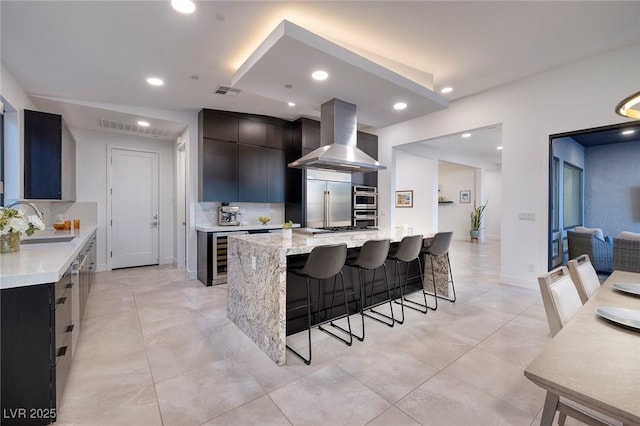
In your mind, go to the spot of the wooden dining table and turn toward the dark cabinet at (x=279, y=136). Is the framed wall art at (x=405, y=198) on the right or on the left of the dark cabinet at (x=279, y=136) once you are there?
right

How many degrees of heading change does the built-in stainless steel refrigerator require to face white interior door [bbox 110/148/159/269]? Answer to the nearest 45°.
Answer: approximately 135° to its right

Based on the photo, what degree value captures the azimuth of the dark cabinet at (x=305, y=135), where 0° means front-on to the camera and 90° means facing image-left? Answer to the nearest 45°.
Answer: approximately 315°

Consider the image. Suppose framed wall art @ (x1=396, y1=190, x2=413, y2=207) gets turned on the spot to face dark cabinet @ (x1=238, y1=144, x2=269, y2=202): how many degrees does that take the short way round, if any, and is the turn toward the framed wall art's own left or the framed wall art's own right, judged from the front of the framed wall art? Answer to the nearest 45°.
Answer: approximately 45° to the framed wall art's own right

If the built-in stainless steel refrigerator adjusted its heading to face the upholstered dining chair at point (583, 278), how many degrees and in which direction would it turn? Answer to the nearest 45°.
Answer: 0° — it already faces it

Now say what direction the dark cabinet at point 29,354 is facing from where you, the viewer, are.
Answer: facing to the right of the viewer

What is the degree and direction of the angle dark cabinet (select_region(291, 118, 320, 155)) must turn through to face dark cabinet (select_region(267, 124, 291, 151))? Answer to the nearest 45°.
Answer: approximately 135° to its right

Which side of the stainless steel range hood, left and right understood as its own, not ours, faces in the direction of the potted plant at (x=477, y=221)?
left

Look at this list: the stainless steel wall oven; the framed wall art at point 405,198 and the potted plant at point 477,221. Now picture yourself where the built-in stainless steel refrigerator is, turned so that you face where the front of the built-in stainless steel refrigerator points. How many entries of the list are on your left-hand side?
3
